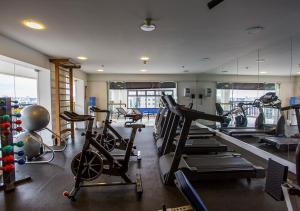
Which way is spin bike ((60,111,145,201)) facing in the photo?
to the viewer's left

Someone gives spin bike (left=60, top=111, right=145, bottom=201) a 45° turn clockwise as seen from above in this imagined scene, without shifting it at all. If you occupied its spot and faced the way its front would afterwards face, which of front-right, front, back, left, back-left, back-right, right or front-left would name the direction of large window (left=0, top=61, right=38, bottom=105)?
front

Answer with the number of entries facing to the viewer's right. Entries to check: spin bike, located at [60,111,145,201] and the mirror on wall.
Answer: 0

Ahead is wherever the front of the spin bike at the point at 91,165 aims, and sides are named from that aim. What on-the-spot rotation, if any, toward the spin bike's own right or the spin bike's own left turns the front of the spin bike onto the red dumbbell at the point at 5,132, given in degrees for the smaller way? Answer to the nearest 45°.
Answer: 0° — it already faces it

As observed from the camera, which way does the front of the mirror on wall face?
facing the viewer and to the left of the viewer

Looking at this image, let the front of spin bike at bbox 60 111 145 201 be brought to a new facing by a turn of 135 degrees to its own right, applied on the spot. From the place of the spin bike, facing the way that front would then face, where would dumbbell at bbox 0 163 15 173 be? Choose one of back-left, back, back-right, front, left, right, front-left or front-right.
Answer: back-left

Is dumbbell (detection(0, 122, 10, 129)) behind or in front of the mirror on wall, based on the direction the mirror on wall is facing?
in front

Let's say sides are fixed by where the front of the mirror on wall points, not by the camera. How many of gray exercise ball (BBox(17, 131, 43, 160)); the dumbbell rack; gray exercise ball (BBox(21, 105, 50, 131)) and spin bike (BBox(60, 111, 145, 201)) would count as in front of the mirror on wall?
4

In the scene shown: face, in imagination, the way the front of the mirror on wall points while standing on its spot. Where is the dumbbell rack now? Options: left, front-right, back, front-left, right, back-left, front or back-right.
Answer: front

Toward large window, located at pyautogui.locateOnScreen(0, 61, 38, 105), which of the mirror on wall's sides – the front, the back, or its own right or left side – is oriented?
front

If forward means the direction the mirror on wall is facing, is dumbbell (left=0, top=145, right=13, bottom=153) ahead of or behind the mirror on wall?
ahead

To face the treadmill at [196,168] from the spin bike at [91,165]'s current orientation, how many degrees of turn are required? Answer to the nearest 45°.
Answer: approximately 180°
